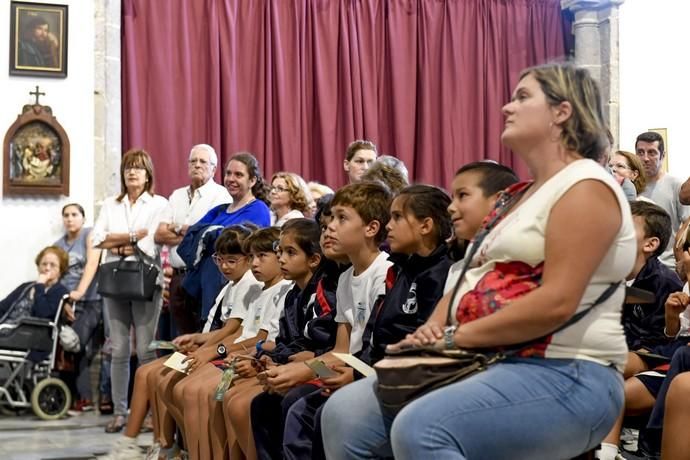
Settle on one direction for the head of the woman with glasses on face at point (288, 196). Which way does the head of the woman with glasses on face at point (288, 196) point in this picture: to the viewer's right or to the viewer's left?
to the viewer's left

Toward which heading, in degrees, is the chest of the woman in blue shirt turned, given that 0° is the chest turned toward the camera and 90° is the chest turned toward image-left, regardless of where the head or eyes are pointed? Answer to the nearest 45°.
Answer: approximately 45°

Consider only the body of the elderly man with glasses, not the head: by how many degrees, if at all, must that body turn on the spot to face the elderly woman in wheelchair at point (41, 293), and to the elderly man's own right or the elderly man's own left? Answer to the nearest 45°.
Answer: approximately 90° to the elderly man's own right

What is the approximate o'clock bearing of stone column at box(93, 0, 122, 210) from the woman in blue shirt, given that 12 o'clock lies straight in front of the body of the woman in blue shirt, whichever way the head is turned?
The stone column is roughly at 4 o'clock from the woman in blue shirt.

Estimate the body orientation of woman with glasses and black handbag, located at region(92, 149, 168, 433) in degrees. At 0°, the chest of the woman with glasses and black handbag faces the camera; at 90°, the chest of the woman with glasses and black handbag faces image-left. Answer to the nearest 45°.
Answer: approximately 0°

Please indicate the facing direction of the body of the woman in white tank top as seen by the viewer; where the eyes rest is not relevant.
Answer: to the viewer's left
